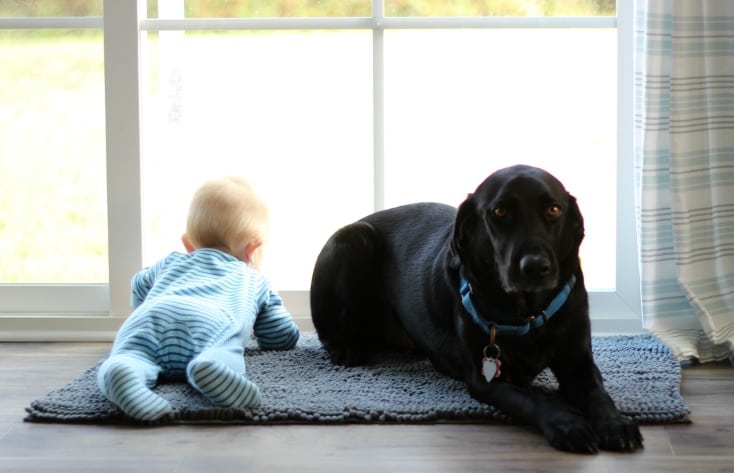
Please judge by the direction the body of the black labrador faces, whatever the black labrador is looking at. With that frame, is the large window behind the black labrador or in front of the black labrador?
behind

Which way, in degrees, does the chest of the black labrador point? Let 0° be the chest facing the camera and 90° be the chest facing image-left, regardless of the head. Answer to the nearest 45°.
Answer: approximately 315°

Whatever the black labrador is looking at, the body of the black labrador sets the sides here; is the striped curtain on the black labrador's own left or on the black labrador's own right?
on the black labrador's own left
